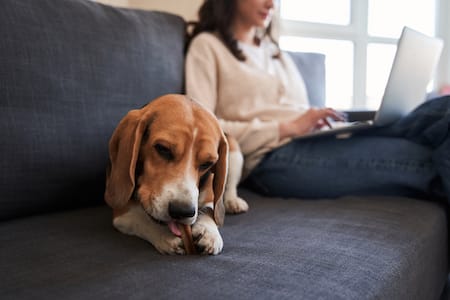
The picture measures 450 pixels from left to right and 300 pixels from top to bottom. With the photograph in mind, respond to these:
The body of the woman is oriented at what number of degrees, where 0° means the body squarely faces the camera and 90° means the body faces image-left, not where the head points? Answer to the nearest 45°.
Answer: approximately 315°

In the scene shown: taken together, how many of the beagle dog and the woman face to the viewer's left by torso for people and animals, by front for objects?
0

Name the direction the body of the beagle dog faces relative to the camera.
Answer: toward the camera

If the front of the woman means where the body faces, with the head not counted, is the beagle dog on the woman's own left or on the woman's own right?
on the woman's own right

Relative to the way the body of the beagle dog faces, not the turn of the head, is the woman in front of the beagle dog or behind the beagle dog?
behind
